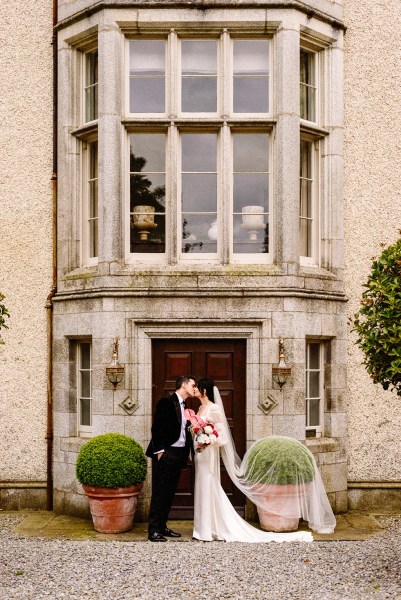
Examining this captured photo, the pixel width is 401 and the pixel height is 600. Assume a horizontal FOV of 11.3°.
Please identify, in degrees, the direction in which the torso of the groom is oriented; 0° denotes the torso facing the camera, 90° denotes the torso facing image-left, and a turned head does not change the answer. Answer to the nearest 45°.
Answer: approximately 270°

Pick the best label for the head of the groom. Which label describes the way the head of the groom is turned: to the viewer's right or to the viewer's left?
to the viewer's right

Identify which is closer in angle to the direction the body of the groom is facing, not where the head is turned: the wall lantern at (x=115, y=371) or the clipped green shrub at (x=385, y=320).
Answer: the clipped green shrub

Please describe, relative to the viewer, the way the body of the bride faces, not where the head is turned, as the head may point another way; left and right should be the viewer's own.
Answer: facing to the left of the viewer
